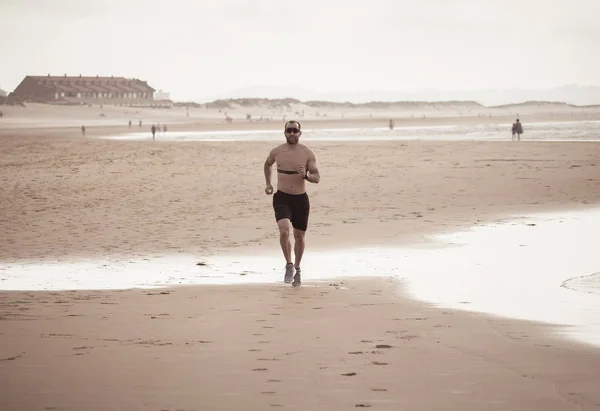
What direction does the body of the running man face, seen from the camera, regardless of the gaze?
toward the camera

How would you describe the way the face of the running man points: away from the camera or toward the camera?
toward the camera
